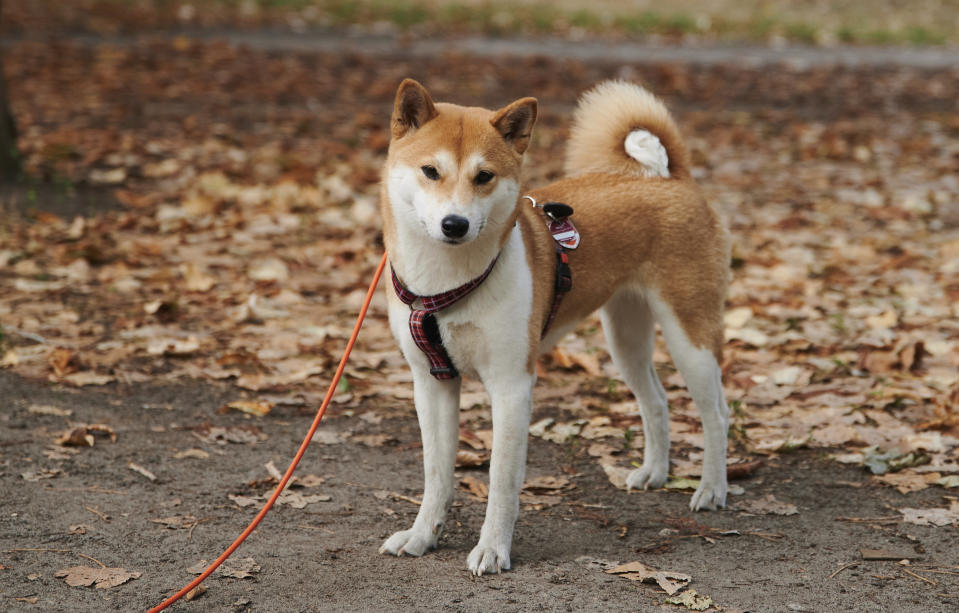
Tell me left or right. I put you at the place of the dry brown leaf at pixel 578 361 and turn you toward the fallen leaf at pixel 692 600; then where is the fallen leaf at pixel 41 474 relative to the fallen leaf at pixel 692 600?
right

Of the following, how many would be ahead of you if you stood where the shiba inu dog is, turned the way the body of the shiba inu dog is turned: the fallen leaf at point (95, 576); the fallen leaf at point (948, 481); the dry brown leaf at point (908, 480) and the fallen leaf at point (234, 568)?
2

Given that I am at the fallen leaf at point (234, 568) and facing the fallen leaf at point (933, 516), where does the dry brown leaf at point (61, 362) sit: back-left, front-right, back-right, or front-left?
back-left

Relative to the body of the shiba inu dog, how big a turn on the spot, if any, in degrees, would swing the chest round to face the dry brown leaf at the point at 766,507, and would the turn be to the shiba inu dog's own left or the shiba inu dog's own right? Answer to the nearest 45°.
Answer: approximately 135° to the shiba inu dog's own left

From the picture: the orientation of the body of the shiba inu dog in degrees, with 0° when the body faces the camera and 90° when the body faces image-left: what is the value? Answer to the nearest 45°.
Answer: approximately 45°

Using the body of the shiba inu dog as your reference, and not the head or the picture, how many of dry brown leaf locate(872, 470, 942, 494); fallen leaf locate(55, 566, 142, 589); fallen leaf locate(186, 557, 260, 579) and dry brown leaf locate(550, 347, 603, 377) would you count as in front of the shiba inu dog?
2

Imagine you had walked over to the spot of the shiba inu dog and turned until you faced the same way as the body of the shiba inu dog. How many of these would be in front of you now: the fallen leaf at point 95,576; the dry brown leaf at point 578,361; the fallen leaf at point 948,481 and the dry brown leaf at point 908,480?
1

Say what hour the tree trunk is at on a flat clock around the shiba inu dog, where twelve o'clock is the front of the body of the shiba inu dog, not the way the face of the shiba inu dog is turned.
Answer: The tree trunk is roughly at 3 o'clock from the shiba inu dog.

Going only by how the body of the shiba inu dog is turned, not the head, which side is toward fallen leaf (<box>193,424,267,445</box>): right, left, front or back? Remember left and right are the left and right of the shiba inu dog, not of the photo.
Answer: right

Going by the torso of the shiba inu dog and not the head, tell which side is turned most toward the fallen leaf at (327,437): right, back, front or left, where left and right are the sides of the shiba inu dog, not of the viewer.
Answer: right

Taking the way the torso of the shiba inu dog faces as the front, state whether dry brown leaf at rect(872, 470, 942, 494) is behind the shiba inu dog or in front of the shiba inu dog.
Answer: behind
